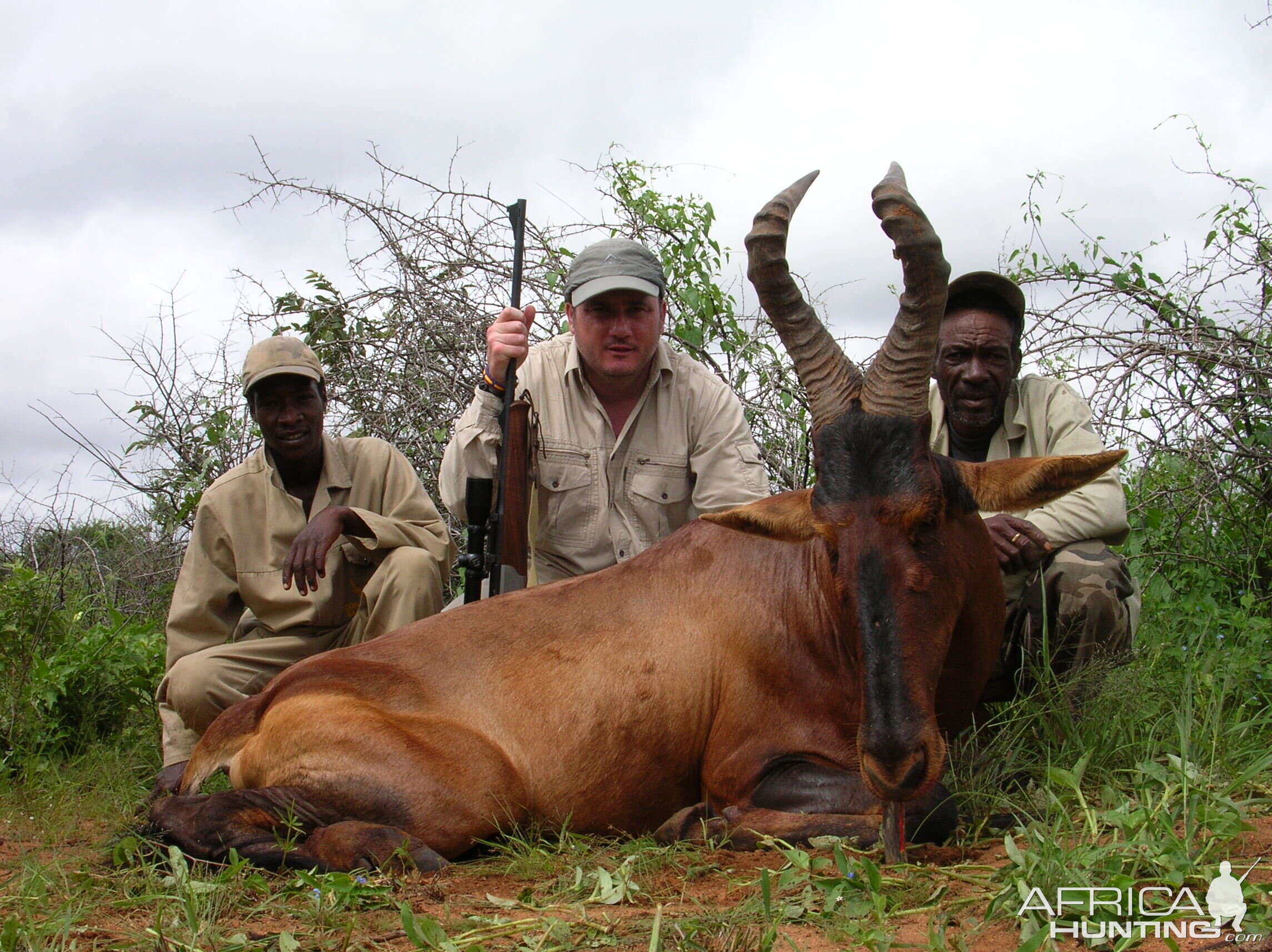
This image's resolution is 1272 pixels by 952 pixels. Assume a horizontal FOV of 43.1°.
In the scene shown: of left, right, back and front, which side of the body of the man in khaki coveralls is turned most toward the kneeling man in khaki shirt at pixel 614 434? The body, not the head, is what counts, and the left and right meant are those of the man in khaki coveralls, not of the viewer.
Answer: left

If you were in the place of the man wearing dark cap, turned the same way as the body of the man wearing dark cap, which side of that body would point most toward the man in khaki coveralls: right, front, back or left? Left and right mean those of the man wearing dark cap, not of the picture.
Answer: right

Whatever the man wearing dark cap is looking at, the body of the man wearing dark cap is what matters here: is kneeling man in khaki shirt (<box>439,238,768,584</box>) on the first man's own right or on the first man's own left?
on the first man's own right

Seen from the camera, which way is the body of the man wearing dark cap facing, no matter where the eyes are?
toward the camera

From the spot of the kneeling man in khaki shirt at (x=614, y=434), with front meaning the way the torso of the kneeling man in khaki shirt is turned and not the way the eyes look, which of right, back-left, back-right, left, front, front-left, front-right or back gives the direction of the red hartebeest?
front

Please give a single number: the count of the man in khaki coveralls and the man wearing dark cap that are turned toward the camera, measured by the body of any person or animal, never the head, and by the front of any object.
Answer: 2

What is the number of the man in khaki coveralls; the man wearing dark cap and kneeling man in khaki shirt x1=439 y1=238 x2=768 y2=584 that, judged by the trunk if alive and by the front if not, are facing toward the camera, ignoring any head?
3

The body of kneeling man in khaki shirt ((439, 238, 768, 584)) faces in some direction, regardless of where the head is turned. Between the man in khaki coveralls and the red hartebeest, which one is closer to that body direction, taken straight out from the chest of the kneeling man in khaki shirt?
the red hartebeest

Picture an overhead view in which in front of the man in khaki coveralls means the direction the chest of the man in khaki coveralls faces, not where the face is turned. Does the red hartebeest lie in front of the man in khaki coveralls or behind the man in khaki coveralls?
in front

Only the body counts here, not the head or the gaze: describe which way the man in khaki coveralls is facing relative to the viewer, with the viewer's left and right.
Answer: facing the viewer
